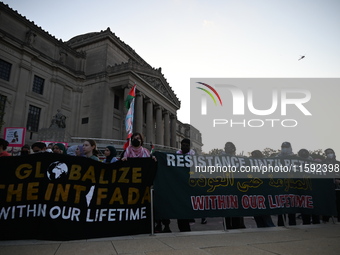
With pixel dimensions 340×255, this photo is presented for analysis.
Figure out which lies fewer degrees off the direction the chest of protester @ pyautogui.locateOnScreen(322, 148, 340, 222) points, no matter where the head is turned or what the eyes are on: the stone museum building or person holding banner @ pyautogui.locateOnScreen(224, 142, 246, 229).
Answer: the person holding banner

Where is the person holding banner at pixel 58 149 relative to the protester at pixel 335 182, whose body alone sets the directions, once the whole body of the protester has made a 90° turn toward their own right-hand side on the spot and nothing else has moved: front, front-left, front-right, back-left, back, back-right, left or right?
front-left

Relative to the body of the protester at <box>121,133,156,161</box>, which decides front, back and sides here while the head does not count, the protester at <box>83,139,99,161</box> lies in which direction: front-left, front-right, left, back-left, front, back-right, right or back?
right

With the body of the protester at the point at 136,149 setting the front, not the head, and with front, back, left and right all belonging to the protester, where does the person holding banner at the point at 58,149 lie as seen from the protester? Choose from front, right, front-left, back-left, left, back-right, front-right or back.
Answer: back-right

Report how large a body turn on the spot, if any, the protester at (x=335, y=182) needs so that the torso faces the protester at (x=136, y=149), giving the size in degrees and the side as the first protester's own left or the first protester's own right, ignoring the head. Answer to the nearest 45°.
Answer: approximately 45° to the first protester's own right

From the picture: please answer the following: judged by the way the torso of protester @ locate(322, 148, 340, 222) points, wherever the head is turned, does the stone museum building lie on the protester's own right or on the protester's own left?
on the protester's own right

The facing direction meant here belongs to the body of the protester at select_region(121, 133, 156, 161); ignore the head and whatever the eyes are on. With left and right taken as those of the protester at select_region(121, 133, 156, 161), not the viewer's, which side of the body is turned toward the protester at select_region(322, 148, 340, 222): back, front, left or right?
left

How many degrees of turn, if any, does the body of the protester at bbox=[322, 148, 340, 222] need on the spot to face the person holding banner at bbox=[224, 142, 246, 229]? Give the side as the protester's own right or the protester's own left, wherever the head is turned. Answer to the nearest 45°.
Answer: approximately 45° to the protester's own right

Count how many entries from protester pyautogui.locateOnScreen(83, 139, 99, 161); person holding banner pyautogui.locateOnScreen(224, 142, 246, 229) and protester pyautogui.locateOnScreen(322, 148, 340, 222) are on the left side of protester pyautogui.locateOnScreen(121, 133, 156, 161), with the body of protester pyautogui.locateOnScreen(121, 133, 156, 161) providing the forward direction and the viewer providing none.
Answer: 2

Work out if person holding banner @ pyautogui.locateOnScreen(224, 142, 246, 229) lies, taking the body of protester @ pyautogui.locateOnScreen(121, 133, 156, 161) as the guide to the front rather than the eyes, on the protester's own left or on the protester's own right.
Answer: on the protester's own left

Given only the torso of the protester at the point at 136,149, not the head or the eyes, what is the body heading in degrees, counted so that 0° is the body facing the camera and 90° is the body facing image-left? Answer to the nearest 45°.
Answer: approximately 0°

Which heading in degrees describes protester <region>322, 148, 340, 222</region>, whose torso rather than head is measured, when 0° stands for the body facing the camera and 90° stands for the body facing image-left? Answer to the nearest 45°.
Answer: approximately 0°

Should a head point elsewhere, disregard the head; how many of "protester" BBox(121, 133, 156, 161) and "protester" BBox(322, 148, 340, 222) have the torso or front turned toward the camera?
2
